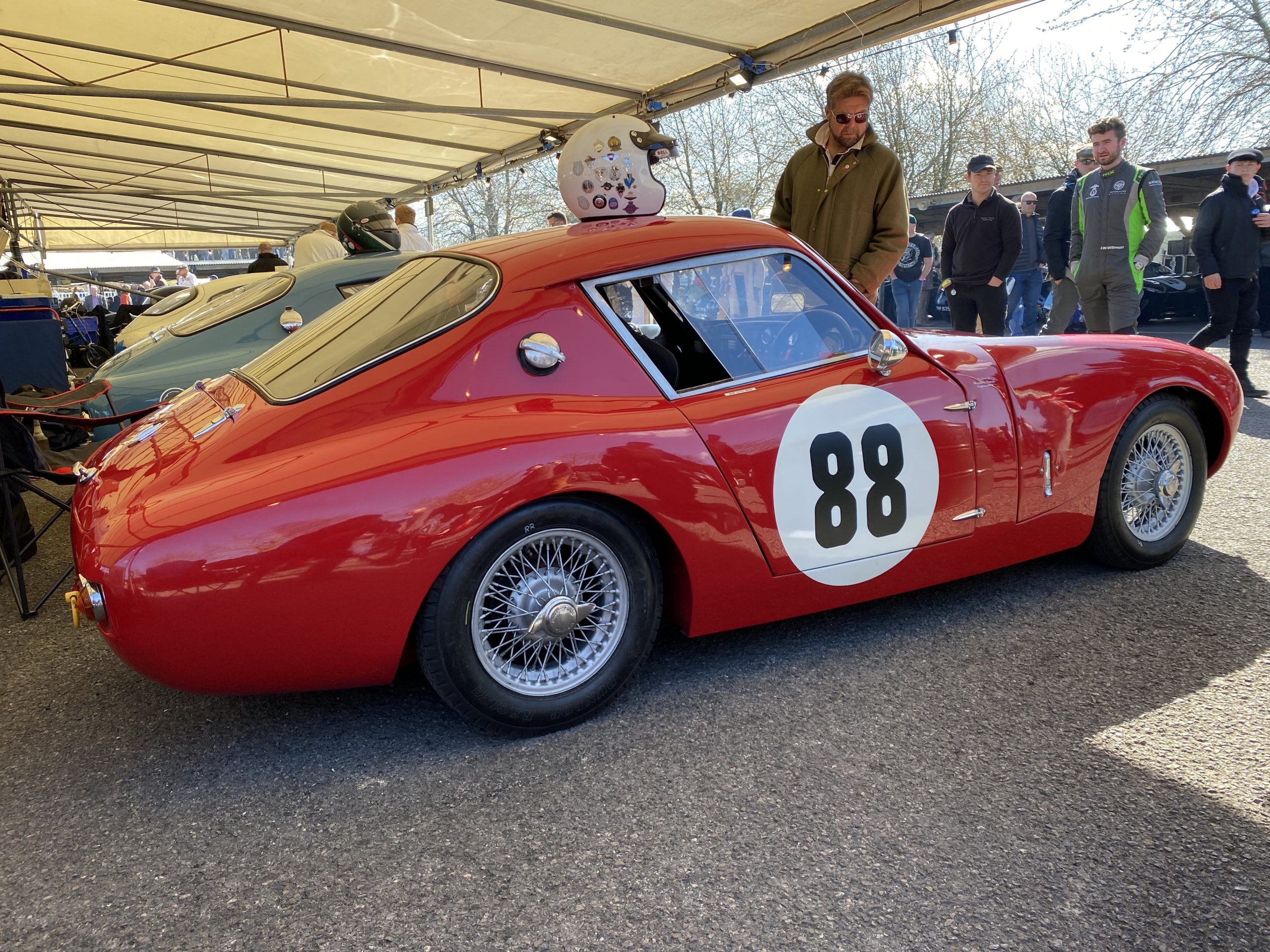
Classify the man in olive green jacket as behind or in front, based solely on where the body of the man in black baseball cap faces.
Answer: in front

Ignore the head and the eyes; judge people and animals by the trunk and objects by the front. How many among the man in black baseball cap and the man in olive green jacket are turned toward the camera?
2

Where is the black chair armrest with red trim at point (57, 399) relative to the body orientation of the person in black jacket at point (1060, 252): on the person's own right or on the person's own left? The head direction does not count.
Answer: on the person's own right

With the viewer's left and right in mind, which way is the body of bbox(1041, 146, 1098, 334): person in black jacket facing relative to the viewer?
facing the viewer and to the right of the viewer

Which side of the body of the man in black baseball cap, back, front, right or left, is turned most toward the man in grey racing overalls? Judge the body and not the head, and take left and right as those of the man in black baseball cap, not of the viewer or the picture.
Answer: left

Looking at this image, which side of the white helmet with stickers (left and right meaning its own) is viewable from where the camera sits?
right

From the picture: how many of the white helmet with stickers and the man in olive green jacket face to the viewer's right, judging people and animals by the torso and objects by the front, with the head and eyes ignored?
1

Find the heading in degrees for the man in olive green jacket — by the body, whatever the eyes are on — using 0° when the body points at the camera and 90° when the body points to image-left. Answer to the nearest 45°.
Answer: approximately 0°

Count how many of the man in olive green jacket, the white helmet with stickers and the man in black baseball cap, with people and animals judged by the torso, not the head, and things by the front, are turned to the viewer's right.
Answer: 1

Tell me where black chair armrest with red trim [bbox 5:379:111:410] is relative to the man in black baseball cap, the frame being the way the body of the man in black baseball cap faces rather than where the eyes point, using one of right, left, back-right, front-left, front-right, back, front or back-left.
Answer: front-right

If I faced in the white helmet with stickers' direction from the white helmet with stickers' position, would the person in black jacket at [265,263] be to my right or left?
on my left

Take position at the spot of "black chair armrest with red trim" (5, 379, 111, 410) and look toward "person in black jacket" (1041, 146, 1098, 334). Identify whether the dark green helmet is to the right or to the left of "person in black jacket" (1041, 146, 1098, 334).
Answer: left

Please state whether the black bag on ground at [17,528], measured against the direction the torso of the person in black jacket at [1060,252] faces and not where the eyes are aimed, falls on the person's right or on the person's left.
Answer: on the person's right

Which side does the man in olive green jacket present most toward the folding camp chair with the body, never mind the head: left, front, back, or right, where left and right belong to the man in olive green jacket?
right

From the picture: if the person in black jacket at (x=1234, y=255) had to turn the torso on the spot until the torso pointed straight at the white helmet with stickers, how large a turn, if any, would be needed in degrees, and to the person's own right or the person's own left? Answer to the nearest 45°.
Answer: approximately 45° to the person's own right

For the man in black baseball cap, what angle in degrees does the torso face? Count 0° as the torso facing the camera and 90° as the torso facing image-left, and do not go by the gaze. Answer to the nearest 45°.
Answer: approximately 0°
